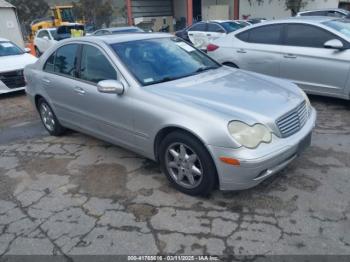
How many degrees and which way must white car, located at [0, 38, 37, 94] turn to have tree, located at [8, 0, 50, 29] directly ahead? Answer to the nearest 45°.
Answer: approximately 135° to its left

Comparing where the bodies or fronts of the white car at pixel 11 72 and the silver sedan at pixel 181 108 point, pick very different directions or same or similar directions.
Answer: same or similar directions

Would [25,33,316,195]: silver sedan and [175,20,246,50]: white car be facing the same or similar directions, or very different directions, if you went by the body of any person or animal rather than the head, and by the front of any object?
same or similar directions

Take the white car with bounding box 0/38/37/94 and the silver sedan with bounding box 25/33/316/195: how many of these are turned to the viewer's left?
0

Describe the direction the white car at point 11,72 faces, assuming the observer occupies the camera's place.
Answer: facing the viewer and to the right of the viewer

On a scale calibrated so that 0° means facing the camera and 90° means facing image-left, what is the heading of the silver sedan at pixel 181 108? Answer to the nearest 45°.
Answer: approximately 315°

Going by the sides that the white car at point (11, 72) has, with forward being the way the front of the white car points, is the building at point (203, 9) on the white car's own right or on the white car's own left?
on the white car's own left

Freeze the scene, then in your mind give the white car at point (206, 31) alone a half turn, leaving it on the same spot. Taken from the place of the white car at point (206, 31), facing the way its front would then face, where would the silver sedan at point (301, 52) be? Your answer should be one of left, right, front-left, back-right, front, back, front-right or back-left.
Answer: back-left

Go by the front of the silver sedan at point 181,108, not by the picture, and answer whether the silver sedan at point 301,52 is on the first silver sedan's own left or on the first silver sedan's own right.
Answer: on the first silver sedan's own left

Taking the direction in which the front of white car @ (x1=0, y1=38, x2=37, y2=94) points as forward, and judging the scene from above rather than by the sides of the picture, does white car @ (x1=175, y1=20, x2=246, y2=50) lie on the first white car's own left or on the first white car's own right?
on the first white car's own left
